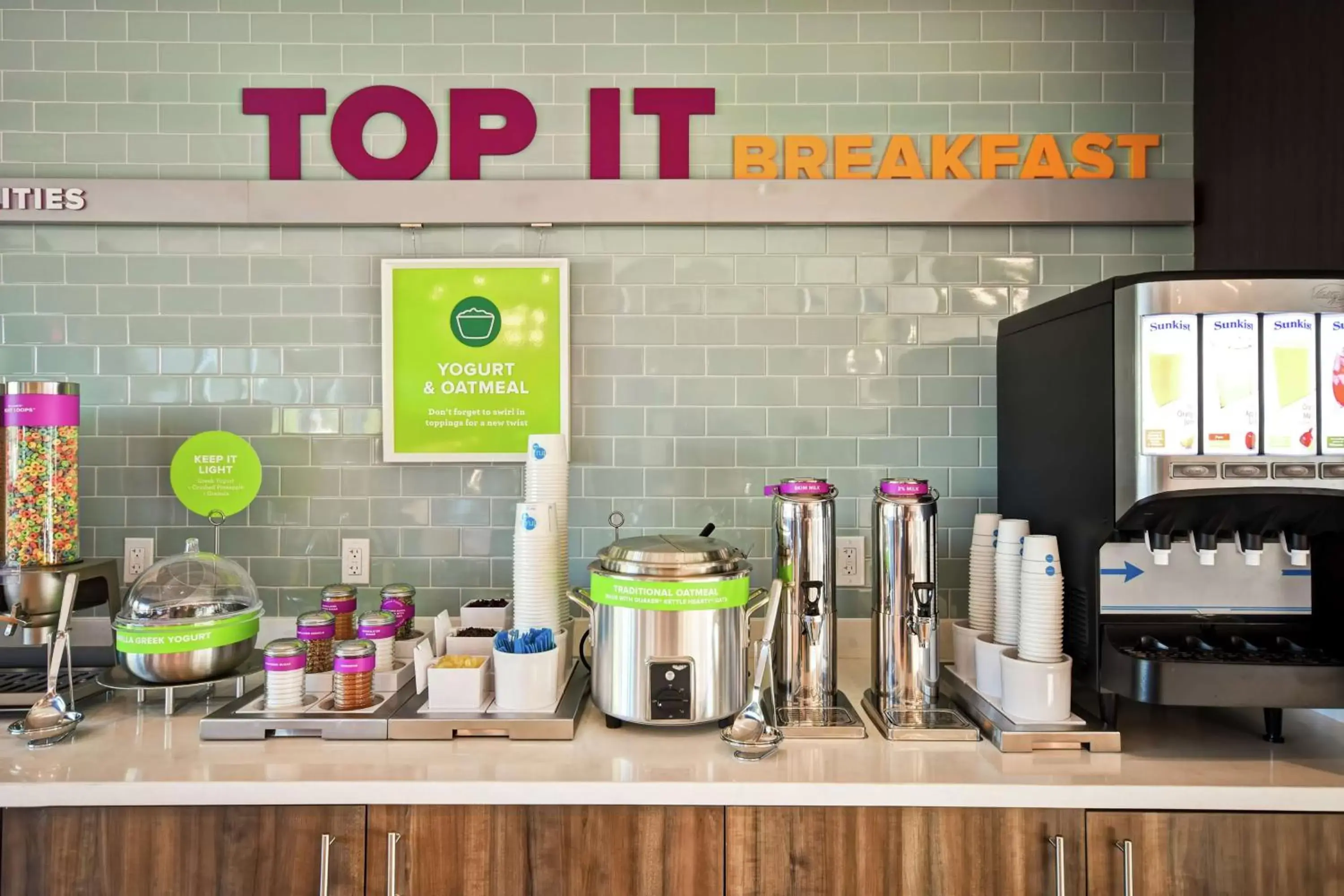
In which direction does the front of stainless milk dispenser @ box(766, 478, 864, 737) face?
toward the camera

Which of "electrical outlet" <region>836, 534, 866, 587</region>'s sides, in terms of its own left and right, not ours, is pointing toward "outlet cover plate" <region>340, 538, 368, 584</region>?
right

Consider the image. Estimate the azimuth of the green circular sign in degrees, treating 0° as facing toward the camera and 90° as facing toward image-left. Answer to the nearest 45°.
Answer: approximately 0°

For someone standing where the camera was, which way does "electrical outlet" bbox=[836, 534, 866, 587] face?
facing the viewer

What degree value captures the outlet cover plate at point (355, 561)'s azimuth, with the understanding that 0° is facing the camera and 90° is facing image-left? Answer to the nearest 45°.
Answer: approximately 0°

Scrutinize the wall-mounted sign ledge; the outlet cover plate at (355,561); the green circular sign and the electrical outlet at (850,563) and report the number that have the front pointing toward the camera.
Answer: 4
